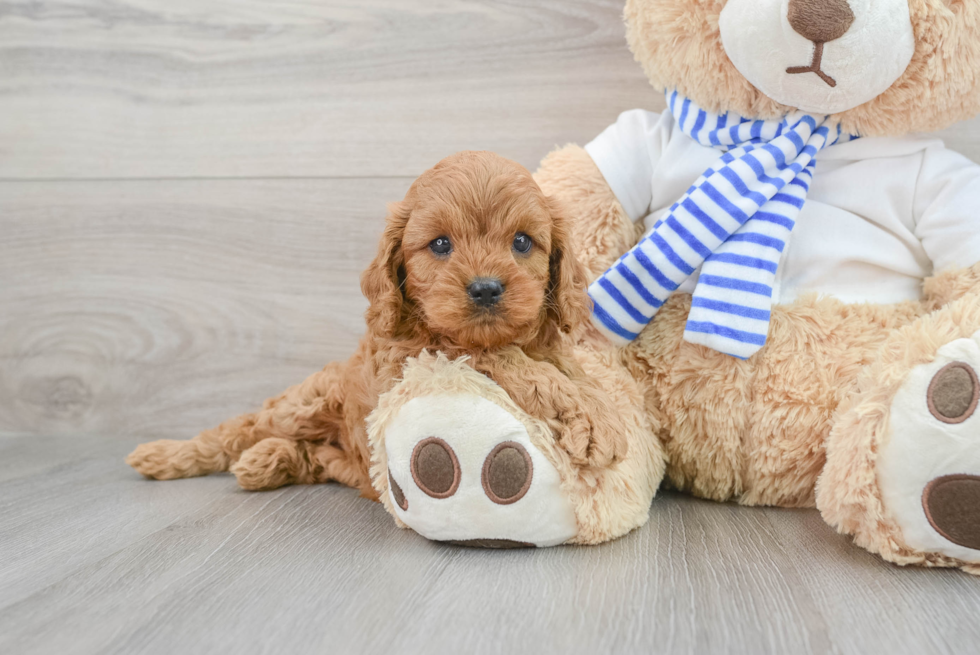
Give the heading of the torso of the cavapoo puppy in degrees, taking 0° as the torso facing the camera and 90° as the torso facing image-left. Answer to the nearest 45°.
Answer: approximately 315°
